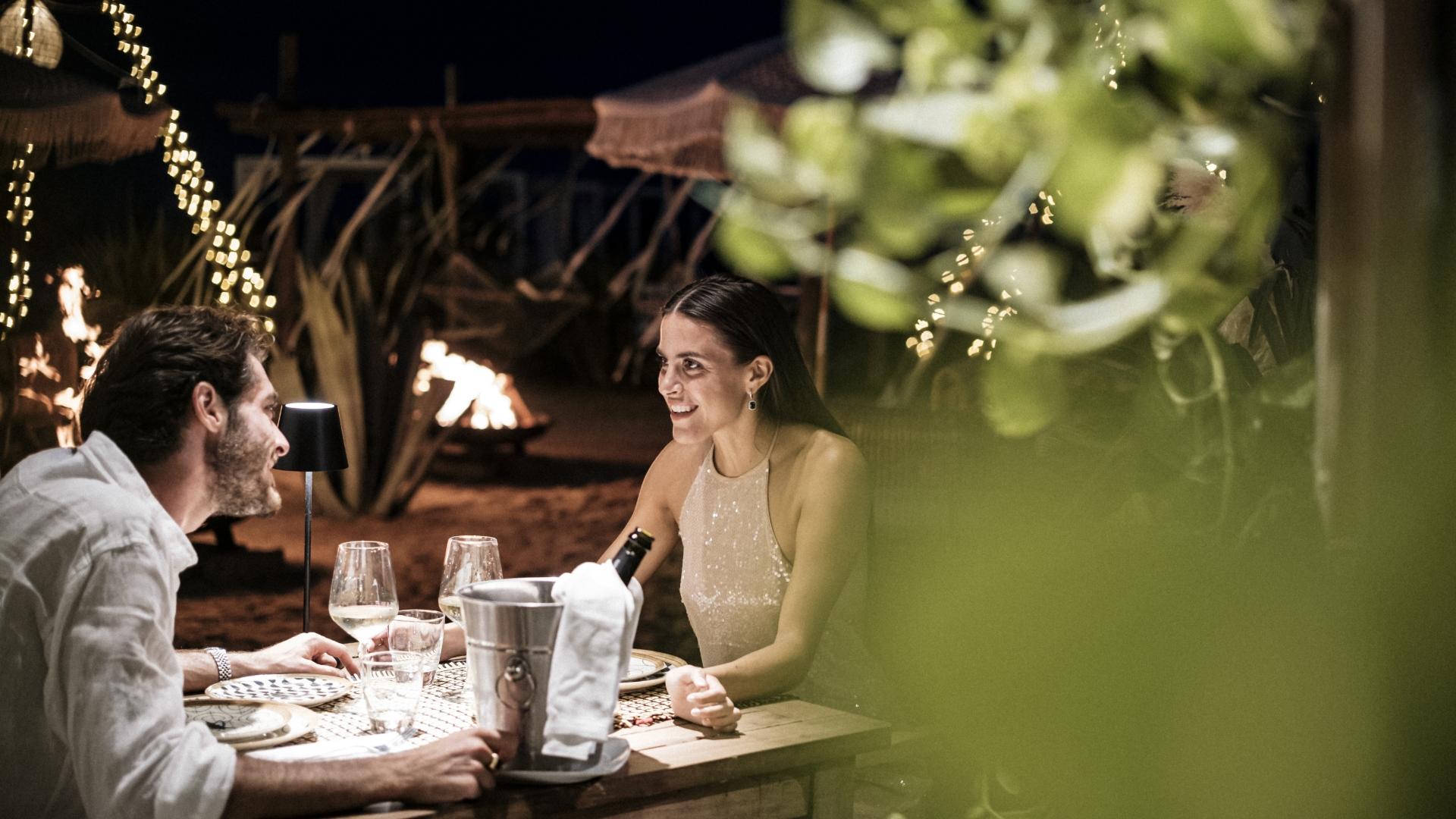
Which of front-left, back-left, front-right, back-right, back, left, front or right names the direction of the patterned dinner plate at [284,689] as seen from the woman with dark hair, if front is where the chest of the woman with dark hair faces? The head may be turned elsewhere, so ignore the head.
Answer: front

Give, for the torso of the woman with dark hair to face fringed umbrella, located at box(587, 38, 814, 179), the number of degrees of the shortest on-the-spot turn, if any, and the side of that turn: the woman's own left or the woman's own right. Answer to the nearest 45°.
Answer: approximately 135° to the woman's own right

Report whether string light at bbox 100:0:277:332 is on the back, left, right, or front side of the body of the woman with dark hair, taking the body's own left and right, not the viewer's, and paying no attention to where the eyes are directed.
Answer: right

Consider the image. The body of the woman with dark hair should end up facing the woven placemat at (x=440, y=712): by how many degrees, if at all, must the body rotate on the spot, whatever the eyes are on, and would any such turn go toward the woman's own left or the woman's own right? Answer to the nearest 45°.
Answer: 0° — they already face it

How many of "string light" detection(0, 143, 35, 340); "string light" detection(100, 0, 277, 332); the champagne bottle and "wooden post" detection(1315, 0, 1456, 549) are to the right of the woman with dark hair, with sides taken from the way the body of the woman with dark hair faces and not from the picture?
2

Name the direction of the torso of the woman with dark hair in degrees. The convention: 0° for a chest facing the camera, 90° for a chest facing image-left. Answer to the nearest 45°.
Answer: approximately 45°

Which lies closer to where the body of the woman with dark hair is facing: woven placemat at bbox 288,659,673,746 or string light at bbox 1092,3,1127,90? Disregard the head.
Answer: the woven placemat

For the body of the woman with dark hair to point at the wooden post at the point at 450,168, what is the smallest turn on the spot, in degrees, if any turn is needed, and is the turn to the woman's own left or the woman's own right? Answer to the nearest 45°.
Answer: approximately 135° to the woman's own right

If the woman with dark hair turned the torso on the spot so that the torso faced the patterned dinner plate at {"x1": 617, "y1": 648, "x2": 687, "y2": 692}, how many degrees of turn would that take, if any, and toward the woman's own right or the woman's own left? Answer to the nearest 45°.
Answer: approximately 45° to the woman's own left

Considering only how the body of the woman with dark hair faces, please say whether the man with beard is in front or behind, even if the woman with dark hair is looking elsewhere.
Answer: in front

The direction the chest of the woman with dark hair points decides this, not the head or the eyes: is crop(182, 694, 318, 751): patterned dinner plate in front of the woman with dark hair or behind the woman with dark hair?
in front

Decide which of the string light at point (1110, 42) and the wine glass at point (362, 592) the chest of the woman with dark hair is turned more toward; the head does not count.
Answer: the wine glass

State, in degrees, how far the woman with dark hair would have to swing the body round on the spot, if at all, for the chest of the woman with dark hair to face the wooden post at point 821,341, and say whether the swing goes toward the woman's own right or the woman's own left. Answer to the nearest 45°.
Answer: approximately 135° to the woman's own right

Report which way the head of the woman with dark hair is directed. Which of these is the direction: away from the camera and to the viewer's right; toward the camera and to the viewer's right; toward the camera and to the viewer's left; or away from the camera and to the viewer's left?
toward the camera and to the viewer's left

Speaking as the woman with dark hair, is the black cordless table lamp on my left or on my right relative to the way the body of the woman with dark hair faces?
on my right

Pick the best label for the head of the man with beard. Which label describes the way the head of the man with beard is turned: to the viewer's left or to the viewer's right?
to the viewer's right

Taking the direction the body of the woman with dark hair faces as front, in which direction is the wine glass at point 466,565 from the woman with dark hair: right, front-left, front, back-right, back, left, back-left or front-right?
front
